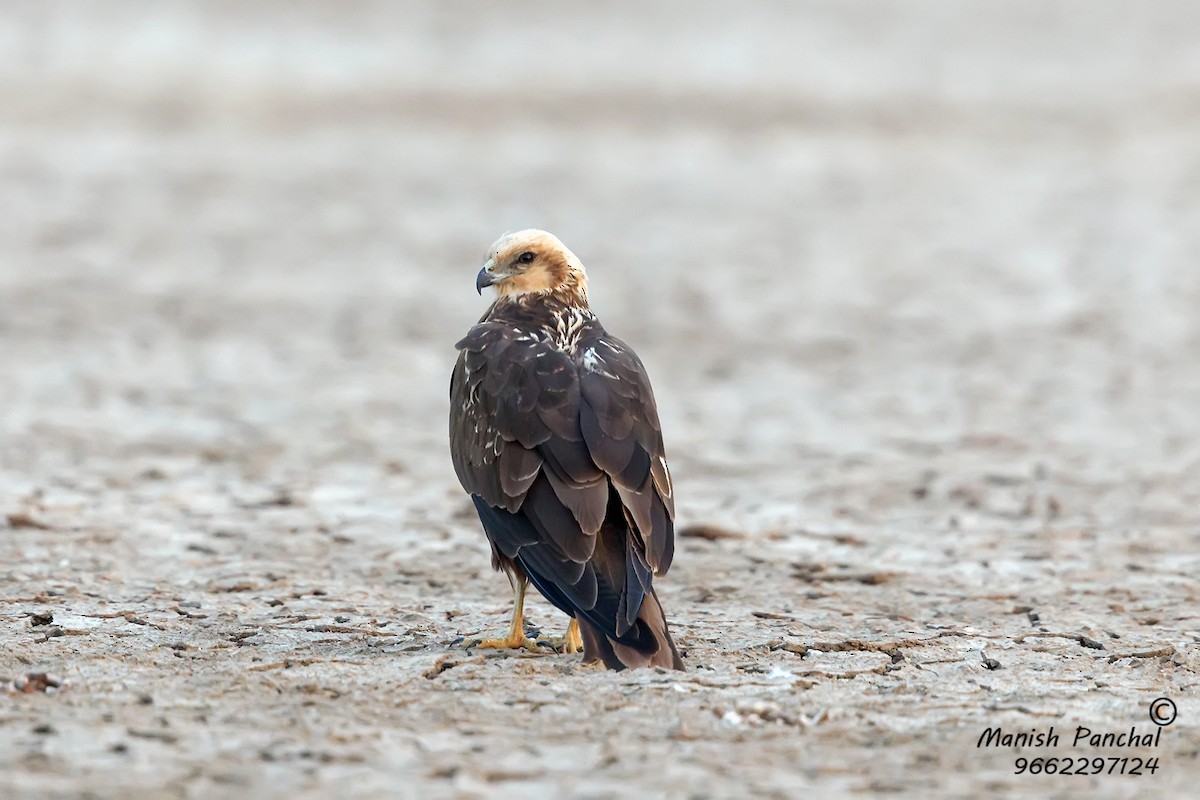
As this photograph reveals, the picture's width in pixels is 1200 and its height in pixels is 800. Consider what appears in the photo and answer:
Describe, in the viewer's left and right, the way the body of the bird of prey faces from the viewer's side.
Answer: facing away from the viewer and to the left of the viewer
